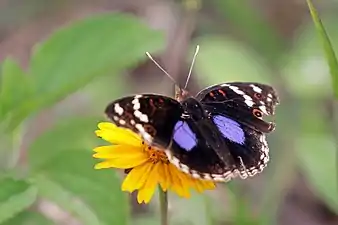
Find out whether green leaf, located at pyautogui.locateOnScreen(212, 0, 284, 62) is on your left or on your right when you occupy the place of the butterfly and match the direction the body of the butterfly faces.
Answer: on your right

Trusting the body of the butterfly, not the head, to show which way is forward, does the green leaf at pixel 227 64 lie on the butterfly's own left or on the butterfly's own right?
on the butterfly's own right

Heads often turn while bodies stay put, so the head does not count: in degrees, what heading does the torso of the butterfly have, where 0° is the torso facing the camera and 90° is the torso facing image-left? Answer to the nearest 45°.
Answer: approximately 135°
